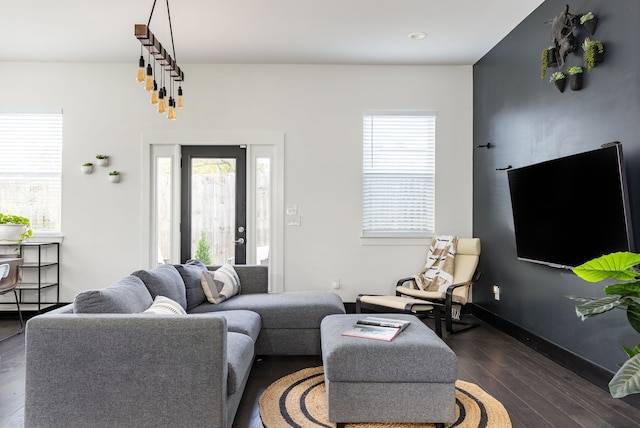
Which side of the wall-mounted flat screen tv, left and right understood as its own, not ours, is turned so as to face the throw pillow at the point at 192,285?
front

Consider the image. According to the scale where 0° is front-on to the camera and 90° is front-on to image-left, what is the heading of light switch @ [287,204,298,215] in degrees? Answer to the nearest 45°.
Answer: approximately 0°

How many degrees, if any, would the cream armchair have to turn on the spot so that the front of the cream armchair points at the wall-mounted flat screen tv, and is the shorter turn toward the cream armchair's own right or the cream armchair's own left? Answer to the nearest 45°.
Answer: approximately 90° to the cream armchair's own left

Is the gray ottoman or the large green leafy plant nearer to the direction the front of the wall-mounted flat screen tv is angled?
the gray ottoman

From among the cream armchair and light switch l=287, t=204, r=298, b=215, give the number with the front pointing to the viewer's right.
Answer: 0
